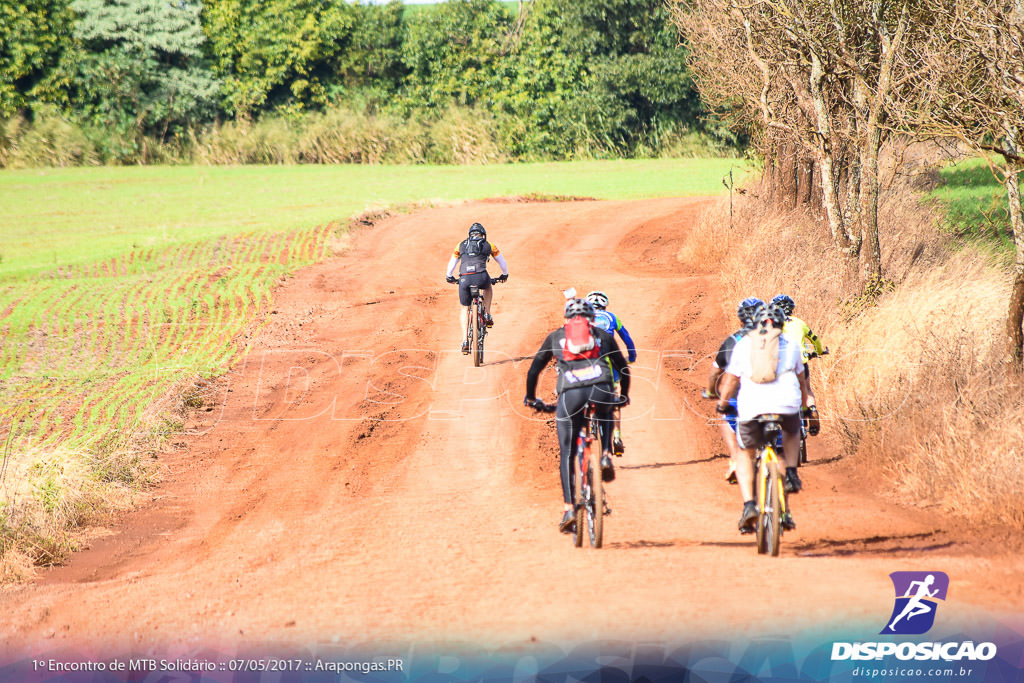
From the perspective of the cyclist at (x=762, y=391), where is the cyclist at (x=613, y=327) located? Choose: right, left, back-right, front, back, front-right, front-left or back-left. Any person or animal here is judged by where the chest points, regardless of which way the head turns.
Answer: front-left

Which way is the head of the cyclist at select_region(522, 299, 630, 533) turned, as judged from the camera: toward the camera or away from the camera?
away from the camera

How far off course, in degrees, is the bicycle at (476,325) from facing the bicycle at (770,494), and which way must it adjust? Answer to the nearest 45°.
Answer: approximately 180°

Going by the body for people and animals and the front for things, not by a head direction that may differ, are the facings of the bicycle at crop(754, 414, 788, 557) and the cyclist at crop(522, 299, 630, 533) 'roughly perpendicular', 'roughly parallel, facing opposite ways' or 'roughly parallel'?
roughly parallel

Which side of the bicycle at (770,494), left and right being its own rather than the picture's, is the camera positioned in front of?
back

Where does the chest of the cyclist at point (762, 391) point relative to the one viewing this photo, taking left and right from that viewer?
facing away from the viewer

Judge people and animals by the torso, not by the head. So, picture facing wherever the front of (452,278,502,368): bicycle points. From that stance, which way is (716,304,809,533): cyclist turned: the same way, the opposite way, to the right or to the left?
the same way

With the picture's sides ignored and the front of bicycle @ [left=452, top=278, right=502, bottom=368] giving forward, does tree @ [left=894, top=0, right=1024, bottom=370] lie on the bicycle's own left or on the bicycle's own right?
on the bicycle's own right

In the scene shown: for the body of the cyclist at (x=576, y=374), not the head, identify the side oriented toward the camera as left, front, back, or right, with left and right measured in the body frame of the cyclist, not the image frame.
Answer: back

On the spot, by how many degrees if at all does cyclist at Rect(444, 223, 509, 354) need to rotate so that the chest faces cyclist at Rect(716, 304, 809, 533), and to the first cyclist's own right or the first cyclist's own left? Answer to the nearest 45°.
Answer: approximately 180°

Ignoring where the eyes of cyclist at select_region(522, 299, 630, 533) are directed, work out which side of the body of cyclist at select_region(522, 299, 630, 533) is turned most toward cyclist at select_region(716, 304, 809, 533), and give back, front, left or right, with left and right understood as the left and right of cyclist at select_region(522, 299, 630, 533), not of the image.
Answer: right

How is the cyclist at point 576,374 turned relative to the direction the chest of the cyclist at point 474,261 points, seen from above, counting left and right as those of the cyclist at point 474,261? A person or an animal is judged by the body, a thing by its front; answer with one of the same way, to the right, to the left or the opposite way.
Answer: the same way

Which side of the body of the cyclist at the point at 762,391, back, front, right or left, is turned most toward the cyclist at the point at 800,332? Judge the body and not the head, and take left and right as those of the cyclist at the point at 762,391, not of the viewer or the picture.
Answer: front

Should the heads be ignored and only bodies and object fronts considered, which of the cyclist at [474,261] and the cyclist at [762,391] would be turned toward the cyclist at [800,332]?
the cyclist at [762,391]

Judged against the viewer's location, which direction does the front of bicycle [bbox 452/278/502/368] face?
facing away from the viewer

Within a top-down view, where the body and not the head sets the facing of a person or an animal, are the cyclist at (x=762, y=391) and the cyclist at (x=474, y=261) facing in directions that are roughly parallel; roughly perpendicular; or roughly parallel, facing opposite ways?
roughly parallel

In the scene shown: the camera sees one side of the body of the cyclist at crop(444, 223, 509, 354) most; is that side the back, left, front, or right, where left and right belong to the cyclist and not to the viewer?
back

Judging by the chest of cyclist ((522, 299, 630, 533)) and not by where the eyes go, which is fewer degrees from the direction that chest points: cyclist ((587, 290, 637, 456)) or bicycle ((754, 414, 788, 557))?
the cyclist

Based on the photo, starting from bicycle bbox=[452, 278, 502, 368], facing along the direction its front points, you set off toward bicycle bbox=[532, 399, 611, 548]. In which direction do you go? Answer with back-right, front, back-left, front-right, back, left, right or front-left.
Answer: back

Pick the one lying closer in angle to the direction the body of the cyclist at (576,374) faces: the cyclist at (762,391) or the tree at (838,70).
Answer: the tree
